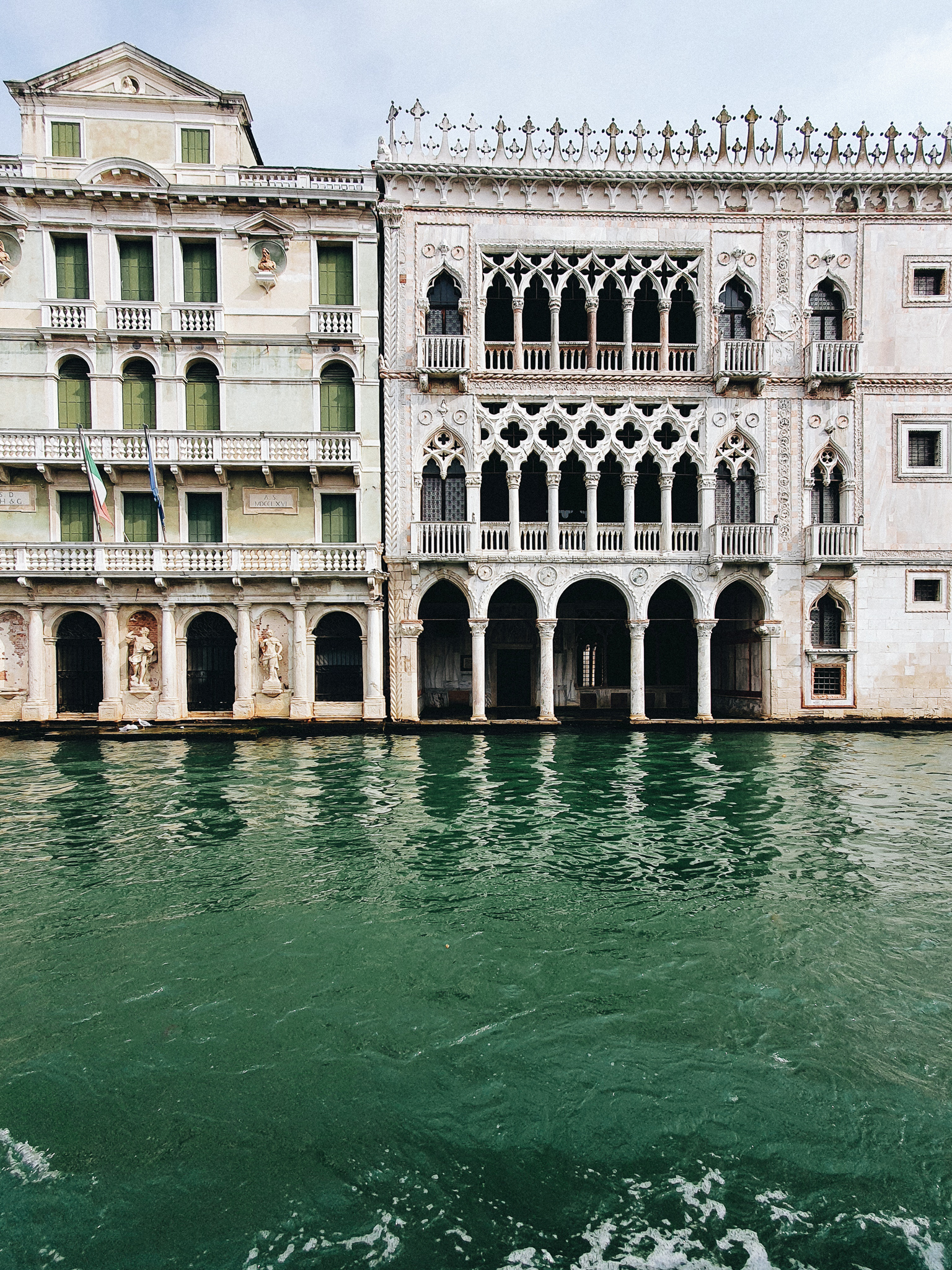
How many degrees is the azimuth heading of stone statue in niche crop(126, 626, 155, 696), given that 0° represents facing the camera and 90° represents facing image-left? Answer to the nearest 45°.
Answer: approximately 0°

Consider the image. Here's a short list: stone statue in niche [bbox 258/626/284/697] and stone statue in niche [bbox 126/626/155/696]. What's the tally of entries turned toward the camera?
2

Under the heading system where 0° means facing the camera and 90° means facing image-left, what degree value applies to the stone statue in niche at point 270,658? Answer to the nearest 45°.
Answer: approximately 0°

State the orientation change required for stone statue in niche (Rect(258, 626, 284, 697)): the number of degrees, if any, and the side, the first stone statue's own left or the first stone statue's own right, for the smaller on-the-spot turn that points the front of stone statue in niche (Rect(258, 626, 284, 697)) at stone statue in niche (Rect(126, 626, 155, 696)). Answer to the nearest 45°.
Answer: approximately 90° to the first stone statue's own right
